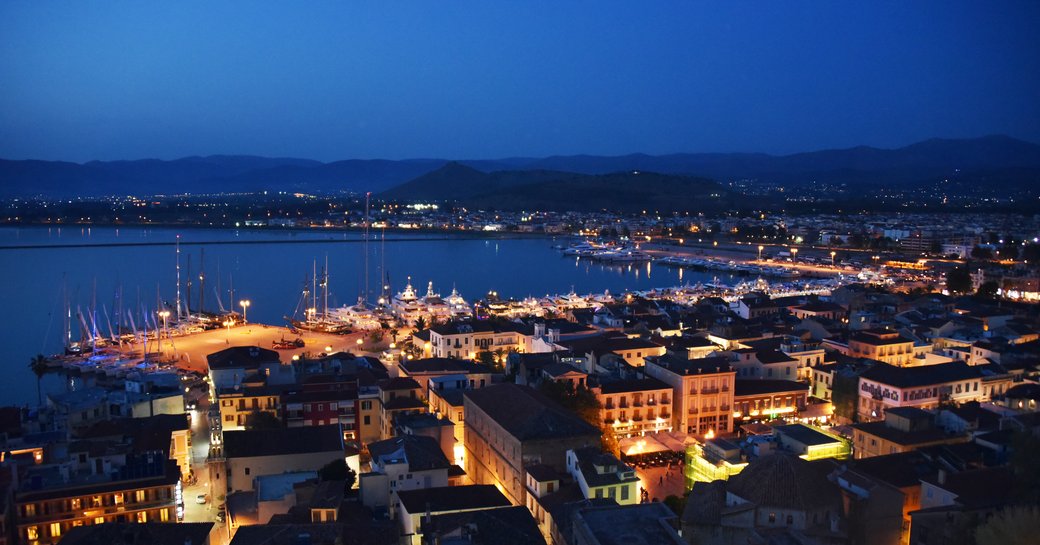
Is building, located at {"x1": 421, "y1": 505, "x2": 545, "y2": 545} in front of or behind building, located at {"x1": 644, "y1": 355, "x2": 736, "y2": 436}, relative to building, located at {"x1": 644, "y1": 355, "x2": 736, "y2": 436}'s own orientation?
in front

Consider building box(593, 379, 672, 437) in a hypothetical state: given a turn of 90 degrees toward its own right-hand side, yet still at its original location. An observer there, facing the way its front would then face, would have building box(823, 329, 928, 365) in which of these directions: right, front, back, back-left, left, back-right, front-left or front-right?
back-right

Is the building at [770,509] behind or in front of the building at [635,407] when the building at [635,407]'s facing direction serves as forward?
in front

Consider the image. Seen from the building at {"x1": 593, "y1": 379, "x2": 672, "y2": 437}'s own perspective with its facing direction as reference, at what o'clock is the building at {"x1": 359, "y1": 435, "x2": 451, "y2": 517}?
the building at {"x1": 359, "y1": 435, "x2": 451, "y2": 517} is roughly at 1 o'clock from the building at {"x1": 593, "y1": 379, "x2": 672, "y2": 437}.

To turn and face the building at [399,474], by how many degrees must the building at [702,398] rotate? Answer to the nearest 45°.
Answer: approximately 45° to its right

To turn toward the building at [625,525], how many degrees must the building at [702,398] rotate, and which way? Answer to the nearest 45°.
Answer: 0° — it already faces it

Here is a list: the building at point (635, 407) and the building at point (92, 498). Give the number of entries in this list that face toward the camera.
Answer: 2

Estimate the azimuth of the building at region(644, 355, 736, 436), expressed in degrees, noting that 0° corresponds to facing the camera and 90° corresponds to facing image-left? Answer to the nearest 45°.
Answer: approximately 0°

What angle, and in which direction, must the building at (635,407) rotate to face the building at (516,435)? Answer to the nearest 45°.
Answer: approximately 45° to its right

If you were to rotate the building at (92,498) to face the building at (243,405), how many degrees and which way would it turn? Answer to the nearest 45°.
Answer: approximately 135° to its left
